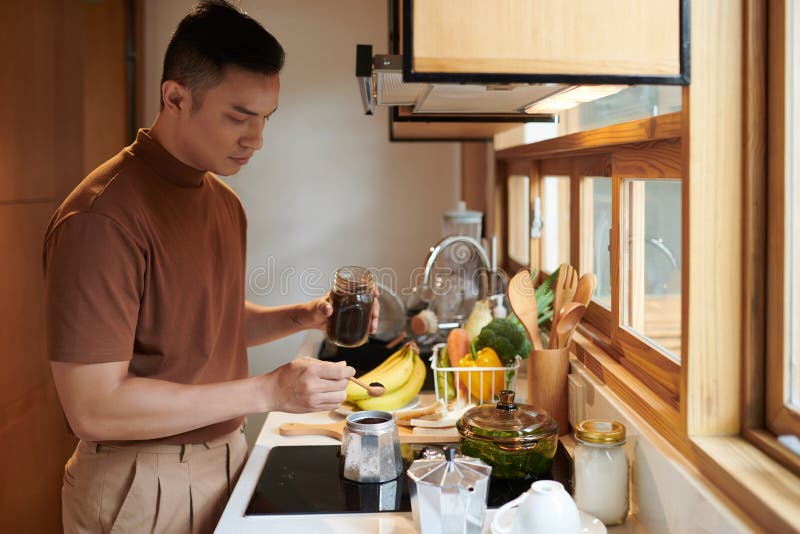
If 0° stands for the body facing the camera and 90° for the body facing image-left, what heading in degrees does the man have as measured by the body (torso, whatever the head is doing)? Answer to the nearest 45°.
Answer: approximately 315°

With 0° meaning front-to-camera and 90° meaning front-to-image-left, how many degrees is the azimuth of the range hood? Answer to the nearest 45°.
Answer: approximately 90°

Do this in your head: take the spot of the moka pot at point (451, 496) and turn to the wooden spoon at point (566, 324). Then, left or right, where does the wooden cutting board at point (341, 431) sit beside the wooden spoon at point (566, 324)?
left

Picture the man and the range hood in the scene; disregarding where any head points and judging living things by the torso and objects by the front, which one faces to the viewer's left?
the range hood

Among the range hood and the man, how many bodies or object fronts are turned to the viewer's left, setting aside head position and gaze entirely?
1

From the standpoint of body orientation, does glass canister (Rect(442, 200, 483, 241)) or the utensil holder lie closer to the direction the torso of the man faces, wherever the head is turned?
the utensil holder

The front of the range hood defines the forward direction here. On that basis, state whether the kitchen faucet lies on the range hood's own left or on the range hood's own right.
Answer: on the range hood's own right

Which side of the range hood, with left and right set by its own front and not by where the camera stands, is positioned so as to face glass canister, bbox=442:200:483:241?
right
